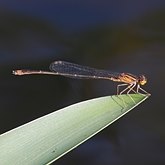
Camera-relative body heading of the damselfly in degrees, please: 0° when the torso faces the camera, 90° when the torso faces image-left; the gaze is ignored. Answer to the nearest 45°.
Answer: approximately 270°
